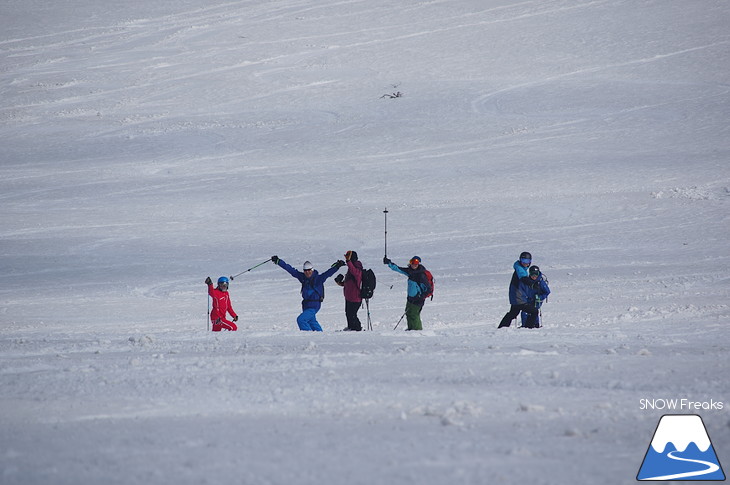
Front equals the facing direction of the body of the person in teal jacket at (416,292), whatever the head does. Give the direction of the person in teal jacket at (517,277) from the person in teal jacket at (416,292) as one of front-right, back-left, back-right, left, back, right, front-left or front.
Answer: back-left

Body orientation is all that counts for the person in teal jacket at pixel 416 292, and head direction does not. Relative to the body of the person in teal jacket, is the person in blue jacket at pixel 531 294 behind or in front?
behind

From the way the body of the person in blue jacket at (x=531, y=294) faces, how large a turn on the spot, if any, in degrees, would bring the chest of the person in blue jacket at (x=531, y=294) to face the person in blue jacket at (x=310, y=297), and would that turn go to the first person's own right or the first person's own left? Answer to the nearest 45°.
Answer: approximately 90° to the first person's own right

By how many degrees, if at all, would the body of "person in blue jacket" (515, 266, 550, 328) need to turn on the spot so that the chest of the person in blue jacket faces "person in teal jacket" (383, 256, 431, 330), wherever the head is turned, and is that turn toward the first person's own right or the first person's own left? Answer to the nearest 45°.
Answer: approximately 90° to the first person's own right

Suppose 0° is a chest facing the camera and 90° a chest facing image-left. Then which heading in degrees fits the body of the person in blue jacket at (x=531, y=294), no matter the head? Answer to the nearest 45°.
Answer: approximately 0°

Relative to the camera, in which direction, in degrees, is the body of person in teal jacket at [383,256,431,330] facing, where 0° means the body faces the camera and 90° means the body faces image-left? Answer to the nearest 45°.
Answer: approximately 45°

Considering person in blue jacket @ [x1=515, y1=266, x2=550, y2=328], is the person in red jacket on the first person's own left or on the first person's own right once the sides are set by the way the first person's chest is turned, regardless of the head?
on the first person's own right
